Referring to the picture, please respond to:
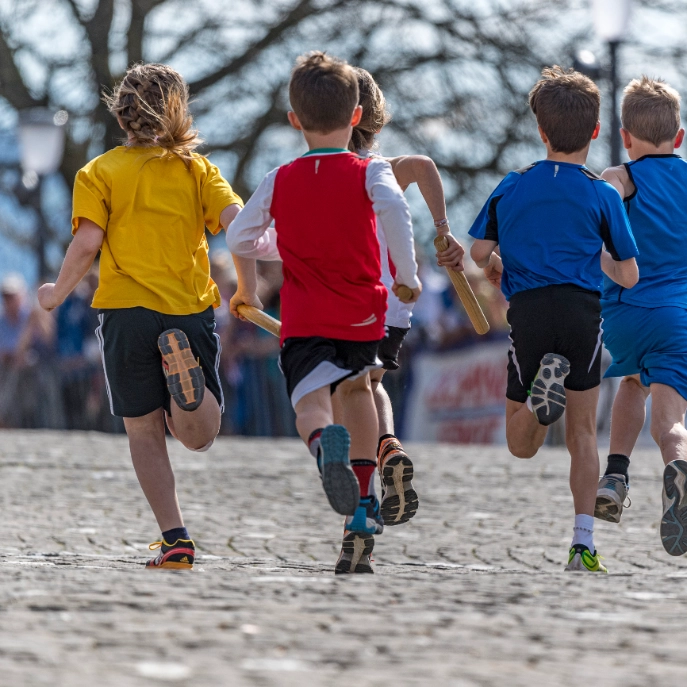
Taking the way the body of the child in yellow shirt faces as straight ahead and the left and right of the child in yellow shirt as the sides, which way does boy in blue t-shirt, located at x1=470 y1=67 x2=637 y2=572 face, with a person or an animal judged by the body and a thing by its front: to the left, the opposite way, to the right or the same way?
the same way

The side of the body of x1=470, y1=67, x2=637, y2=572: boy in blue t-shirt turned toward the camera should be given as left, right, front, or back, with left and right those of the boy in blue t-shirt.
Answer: back

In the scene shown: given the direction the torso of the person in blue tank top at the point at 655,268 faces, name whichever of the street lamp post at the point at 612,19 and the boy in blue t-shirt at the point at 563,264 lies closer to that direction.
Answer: the street lamp post

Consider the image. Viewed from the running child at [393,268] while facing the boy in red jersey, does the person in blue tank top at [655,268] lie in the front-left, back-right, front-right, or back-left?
back-left

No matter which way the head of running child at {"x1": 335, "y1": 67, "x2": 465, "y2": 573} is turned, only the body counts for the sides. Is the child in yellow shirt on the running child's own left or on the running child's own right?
on the running child's own left

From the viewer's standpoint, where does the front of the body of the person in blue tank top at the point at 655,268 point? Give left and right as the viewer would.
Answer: facing away from the viewer

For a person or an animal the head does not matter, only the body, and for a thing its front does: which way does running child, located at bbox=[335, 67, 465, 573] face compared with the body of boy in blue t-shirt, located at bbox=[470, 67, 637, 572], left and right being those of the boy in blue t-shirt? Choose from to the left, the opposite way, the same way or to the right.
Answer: the same way

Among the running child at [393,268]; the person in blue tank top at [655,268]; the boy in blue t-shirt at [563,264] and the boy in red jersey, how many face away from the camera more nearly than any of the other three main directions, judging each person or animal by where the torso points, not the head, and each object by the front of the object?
4

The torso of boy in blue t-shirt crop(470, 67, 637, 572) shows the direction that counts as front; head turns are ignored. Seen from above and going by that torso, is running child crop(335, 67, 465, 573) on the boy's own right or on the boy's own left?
on the boy's own left

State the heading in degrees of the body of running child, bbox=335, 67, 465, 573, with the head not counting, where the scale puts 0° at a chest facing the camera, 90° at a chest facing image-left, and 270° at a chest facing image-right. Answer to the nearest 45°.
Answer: approximately 180°

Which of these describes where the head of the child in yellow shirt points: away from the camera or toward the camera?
away from the camera

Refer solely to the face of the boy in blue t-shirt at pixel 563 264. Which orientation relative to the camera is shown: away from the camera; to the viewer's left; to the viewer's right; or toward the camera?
away from the camera

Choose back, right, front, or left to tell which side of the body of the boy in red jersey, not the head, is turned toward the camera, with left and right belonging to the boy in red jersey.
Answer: back

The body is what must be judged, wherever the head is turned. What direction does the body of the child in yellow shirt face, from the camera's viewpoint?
away from the camera

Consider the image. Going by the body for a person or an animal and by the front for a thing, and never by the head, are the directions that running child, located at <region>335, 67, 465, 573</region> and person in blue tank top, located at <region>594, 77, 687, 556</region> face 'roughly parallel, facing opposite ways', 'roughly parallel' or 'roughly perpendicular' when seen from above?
roughly parallel

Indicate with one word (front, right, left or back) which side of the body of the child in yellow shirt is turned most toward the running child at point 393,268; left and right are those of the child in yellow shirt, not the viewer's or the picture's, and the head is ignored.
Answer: right

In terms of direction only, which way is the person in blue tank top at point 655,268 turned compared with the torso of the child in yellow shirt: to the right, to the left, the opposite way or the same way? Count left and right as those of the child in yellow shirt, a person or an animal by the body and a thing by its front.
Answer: the same way
